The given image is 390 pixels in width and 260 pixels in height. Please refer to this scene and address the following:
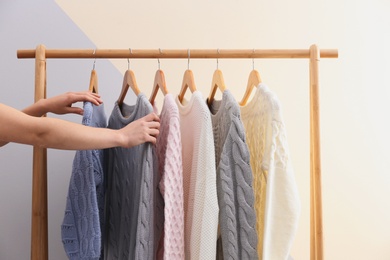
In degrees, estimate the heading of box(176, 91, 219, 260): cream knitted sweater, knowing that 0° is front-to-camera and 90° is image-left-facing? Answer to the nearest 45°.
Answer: approximately 45°

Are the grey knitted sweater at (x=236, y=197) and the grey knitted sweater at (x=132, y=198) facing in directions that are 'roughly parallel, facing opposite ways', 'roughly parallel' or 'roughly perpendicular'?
roughly parallel

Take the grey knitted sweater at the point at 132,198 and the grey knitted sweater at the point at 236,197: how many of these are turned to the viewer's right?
0

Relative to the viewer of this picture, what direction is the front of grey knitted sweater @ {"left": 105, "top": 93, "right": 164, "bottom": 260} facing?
facing the viewer and to the left of the viewer
